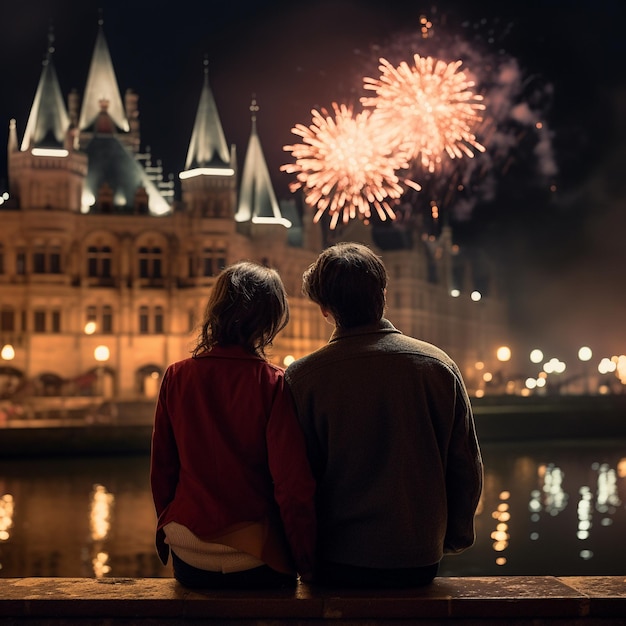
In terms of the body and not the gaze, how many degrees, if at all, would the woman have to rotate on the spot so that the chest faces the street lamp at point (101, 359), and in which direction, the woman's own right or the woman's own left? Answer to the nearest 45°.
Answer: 0° — they already face it

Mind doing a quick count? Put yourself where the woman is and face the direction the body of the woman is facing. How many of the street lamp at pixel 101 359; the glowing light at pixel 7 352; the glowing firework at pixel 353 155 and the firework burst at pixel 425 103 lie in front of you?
4

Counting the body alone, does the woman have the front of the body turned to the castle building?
yes

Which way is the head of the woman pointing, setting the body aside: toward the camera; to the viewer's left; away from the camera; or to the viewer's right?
away from the camera

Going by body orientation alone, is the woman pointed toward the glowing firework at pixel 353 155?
yes

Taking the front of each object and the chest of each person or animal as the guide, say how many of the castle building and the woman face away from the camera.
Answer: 1

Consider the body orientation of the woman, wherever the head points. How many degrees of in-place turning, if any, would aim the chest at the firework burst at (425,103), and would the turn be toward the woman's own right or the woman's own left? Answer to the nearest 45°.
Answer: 0° — they already face it

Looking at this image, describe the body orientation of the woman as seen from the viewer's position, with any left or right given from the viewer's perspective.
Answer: facing away from the viewer

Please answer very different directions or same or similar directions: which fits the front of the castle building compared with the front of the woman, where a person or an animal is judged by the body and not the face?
very different directions

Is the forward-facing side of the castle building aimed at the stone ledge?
yes
